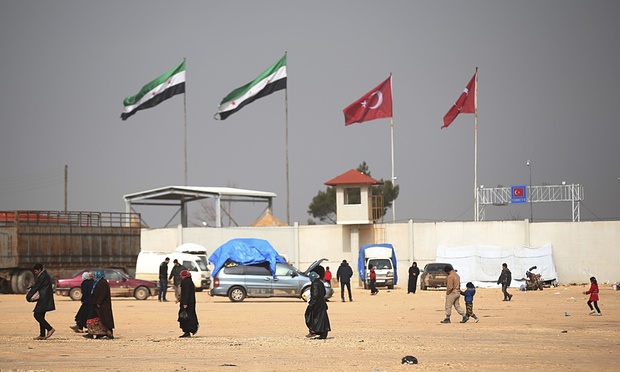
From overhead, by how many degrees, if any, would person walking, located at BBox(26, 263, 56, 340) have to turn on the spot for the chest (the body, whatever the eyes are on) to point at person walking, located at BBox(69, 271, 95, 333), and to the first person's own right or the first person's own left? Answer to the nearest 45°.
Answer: approximately 135° to the first person's own right

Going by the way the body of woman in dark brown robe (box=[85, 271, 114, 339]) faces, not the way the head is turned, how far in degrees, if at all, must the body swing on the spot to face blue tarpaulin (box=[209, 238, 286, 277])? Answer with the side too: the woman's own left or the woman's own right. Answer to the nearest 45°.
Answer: approximately 90° to the woman's own right

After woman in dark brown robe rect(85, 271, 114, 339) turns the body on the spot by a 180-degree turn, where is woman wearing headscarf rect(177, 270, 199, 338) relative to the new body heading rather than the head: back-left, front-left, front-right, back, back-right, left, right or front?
front

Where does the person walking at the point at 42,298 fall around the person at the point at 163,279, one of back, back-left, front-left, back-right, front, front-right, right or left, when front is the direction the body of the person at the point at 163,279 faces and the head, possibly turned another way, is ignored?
right

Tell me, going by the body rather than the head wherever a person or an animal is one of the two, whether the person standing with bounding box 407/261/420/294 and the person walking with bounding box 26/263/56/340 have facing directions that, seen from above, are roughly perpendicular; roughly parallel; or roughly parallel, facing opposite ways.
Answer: roughly perpendicular

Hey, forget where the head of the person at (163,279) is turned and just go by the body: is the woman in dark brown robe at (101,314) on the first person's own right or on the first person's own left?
on the first person's own right

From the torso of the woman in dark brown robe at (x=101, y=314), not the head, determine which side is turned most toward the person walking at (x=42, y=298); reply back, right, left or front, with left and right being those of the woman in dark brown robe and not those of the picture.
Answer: front

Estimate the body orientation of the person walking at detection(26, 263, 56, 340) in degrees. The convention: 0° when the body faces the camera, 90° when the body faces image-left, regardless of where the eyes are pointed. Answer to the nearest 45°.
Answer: approximately 90°

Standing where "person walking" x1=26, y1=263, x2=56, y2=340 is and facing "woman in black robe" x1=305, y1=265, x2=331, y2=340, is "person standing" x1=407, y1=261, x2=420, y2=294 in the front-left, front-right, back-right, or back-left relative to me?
front-left

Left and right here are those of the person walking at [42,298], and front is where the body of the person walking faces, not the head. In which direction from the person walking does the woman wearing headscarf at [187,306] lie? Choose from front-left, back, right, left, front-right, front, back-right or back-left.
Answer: back

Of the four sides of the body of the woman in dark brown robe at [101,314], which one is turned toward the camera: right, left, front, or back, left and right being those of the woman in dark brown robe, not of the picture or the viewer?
left

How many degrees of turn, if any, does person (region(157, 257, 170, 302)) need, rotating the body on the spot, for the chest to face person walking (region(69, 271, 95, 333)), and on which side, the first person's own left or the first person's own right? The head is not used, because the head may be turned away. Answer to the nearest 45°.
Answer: approximately 90° to the first person's own right

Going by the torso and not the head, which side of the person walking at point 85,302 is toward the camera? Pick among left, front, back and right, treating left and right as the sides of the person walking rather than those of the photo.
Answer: left
